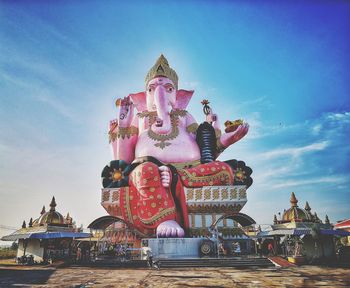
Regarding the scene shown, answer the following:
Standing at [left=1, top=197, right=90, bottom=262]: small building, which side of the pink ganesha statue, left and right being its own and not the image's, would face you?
right

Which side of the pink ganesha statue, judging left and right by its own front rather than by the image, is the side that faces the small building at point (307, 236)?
left

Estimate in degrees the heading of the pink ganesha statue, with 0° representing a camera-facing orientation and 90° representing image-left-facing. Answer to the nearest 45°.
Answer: approximately 0°
